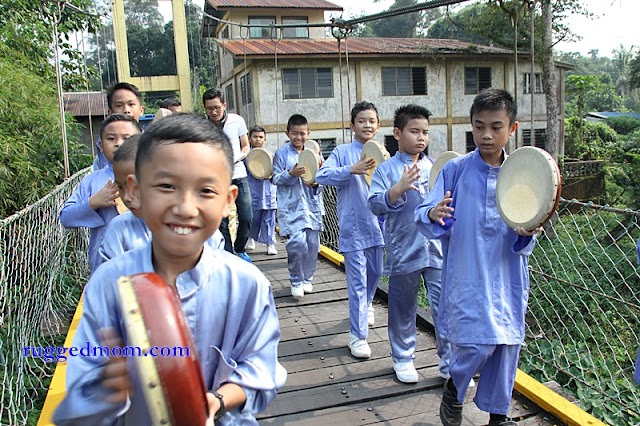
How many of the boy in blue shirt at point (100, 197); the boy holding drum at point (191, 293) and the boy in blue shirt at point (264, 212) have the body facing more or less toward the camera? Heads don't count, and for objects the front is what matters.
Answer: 3

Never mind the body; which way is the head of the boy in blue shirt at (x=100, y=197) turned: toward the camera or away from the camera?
toward the camera

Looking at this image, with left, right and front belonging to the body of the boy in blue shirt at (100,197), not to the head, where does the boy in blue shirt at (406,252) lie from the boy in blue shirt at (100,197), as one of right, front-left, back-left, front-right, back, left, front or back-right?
left

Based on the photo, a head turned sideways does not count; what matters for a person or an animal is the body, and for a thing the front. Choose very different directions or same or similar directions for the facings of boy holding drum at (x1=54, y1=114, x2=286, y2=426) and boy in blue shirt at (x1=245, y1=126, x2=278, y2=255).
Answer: same or similar directions

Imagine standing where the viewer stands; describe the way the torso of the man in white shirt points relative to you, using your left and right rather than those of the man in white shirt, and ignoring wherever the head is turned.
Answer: facing the viewer and to the left of the viewer

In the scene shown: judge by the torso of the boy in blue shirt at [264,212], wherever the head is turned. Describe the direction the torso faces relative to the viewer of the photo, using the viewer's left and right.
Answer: facing the viewer

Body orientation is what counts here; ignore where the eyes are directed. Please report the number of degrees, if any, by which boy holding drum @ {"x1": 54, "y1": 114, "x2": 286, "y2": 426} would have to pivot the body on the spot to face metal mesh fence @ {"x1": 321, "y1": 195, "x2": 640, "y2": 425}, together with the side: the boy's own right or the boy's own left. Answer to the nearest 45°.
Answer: approximately 135° to the boy's own left

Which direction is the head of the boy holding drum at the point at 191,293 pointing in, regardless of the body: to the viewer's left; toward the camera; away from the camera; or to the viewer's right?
toward the camera

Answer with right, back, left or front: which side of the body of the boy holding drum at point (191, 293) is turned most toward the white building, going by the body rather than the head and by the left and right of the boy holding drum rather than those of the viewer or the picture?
back

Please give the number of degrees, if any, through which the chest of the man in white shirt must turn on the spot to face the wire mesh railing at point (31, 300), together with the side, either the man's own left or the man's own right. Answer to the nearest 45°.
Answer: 0° — they already face it

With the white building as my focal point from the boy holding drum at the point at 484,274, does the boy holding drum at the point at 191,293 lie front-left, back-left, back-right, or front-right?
back-left

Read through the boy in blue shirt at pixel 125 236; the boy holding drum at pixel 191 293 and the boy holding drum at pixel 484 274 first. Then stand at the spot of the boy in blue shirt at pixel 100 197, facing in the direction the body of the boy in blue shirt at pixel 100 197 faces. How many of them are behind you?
0

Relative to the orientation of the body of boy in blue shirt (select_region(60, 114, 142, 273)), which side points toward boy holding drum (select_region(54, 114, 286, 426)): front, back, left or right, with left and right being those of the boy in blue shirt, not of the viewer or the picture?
front
